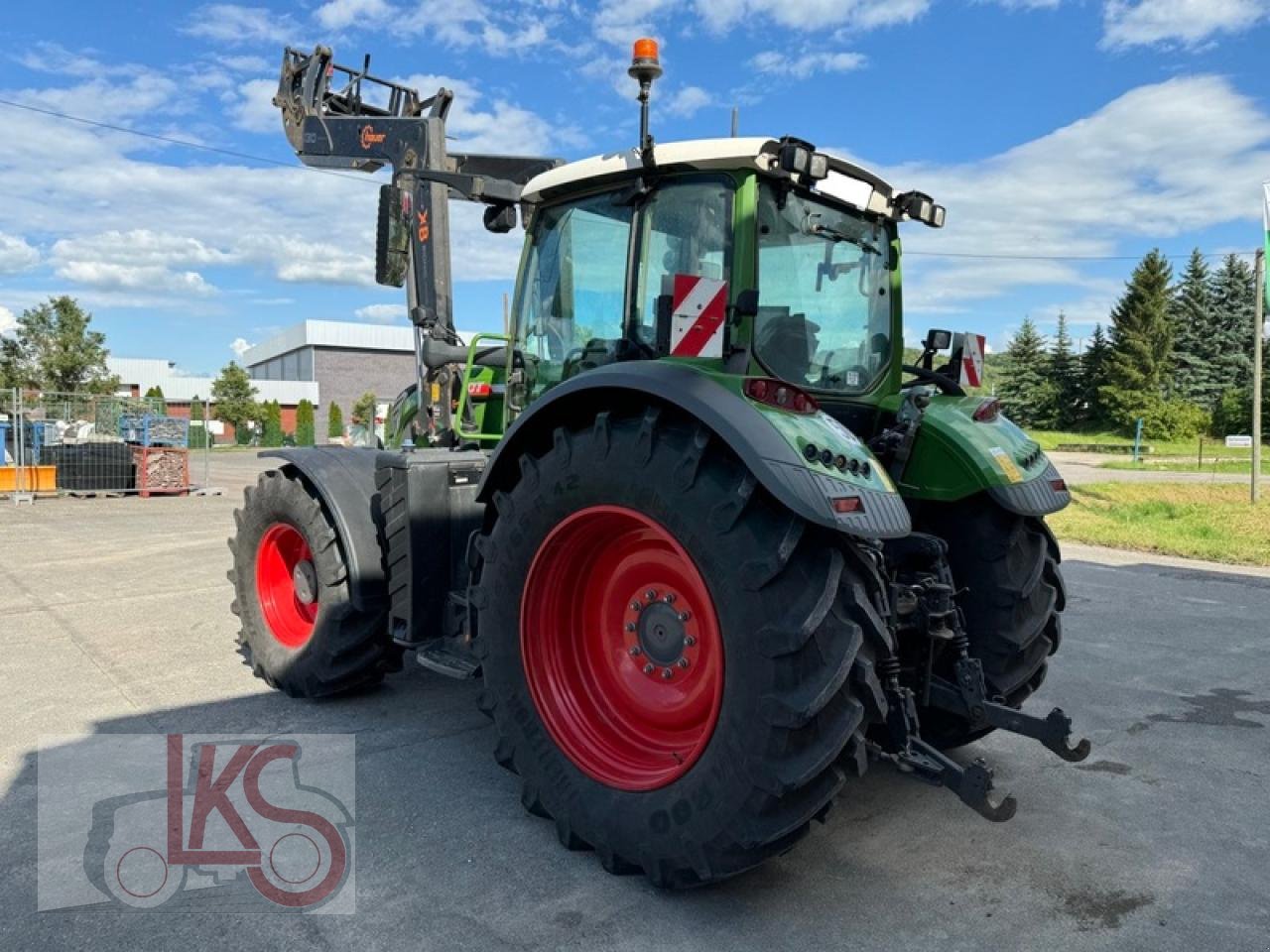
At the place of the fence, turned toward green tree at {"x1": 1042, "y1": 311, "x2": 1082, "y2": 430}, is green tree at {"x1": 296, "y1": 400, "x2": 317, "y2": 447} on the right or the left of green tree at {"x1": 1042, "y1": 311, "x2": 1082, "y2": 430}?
left

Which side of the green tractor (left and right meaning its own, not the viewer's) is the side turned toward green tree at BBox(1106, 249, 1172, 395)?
right

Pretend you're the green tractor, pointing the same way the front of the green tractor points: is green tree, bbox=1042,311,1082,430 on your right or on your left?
on your right

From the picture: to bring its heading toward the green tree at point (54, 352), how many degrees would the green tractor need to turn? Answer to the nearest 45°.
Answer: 0° — it already faces it

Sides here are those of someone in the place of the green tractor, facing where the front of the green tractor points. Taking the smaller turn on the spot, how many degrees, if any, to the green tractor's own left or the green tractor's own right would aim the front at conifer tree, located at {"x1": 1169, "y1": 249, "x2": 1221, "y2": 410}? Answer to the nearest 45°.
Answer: approximately 90° to the green tractor's own right

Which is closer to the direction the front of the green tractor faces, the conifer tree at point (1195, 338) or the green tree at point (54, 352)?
the green tree

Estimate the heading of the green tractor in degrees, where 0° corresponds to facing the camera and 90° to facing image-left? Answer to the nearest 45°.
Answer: approximately 135°

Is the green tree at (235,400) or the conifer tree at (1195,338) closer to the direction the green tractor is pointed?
the green tree

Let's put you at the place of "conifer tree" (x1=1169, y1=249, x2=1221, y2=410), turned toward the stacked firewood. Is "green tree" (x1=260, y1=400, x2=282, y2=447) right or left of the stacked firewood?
right
